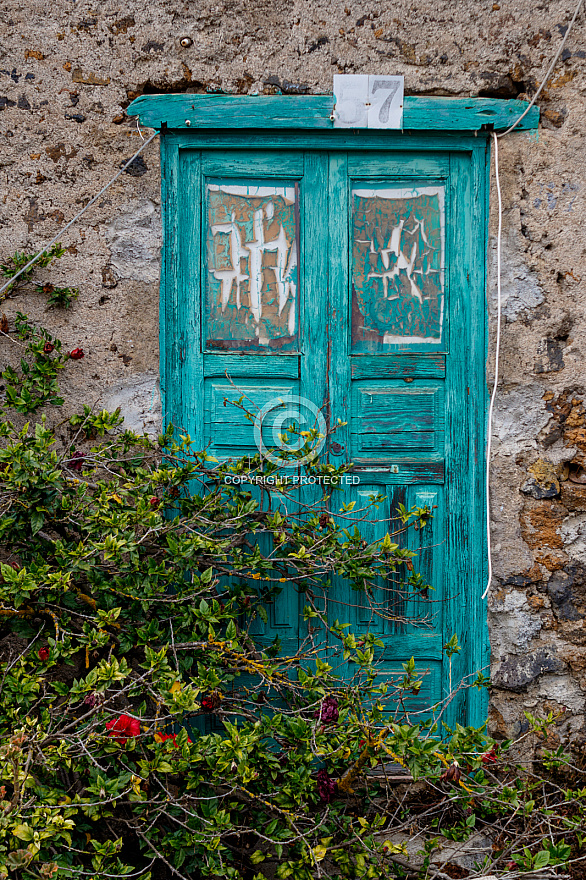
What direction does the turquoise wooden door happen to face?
toward the camera

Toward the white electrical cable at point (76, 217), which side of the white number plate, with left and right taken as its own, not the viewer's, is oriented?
right

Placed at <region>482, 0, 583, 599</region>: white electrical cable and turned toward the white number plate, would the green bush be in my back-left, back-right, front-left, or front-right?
front-left

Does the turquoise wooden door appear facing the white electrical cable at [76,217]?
no

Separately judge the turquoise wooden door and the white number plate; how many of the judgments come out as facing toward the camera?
2

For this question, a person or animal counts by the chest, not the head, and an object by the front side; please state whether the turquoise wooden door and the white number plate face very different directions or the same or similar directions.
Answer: same or similar directions
